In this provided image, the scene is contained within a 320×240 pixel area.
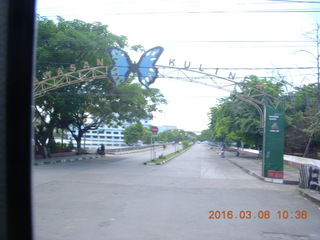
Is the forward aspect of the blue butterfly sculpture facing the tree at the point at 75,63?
no

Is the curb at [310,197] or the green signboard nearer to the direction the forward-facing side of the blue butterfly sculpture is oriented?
the curb

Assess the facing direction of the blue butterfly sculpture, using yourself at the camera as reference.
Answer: facing the viewer

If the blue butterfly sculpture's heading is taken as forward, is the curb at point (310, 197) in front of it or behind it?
in front

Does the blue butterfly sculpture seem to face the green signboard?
no

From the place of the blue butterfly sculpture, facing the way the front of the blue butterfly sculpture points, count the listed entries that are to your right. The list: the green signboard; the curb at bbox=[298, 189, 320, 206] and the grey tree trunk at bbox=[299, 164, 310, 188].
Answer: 0

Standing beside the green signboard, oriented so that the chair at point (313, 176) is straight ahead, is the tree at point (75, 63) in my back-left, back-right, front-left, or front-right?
back-right

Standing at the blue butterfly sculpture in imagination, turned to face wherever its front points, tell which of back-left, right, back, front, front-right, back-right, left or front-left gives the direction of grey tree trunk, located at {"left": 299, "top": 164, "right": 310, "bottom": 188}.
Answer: front-left

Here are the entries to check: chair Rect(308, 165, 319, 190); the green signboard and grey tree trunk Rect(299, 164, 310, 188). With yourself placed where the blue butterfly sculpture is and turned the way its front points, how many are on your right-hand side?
0

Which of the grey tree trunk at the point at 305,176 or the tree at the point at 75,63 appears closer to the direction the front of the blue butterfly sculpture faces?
the grey tree trunk

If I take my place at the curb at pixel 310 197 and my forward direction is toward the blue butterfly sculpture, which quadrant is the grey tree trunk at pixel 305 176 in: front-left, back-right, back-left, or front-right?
front-right

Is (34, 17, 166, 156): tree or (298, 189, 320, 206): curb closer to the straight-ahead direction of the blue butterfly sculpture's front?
the curb

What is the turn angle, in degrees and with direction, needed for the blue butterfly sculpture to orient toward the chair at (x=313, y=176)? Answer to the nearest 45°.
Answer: approximately 45° to its left
